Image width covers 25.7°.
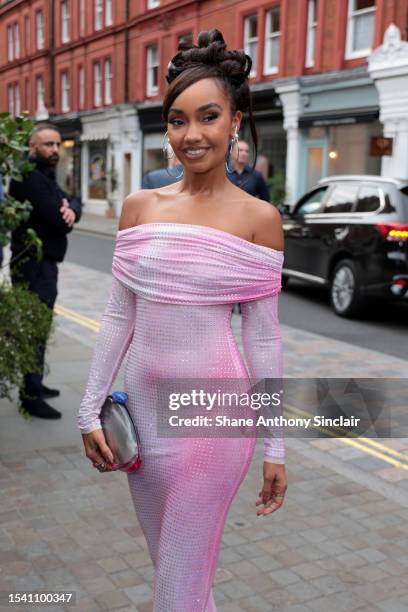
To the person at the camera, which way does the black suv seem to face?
facing away from the viewer and to the left of the viewer

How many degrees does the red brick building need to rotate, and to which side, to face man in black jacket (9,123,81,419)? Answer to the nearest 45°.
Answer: approximately 45° to its left

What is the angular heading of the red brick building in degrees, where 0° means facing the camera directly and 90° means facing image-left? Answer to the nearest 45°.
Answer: approximately 45°

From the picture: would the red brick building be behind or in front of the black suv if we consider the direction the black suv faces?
in front

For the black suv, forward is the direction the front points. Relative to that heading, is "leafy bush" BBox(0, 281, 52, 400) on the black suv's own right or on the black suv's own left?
on the black suv's own left

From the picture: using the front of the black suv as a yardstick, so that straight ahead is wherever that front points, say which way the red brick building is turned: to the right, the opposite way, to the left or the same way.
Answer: to the left

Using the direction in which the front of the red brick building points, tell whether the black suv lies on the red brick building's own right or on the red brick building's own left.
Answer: on the red brick building's own left

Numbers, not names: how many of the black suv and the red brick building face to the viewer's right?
0
